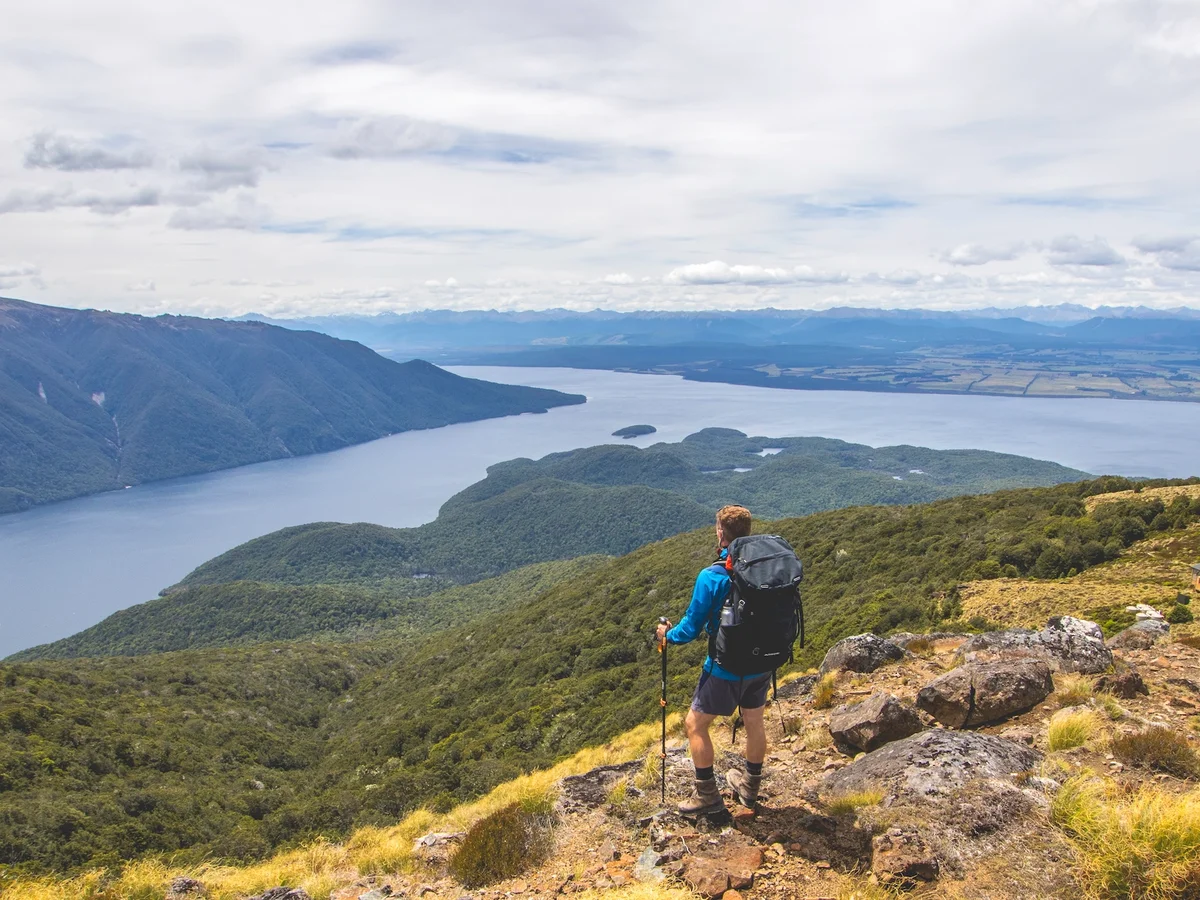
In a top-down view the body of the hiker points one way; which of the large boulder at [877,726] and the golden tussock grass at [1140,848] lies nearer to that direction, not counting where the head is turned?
the large boulder

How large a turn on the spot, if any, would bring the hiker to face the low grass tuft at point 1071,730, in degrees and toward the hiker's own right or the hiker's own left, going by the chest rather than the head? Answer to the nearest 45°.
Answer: approximately 135° to the hiker's own right

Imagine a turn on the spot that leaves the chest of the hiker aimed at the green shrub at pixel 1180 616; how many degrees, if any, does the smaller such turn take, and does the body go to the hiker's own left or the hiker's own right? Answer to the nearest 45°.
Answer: approximately 90° to the hiker's own right

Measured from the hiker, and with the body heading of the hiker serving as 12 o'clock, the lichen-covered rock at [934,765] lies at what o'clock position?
The lichen-covered rock is roughly at 4 o'clock from the hiker.

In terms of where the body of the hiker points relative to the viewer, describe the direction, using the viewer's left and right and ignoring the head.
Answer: facing away from the viewer and to the left of the viewer

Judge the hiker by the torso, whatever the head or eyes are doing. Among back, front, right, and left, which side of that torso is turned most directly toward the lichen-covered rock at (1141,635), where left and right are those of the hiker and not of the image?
right

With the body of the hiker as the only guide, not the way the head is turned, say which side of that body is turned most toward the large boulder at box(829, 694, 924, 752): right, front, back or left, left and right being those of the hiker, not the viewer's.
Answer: right

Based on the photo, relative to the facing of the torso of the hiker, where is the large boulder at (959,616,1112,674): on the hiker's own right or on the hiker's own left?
on the hiker's own right

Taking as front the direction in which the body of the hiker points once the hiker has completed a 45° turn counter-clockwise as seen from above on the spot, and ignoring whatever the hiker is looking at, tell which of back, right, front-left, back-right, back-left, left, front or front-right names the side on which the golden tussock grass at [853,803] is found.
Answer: back

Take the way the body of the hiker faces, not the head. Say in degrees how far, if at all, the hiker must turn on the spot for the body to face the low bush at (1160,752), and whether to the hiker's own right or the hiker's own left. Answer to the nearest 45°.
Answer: approximately 135° to the hiker's own right

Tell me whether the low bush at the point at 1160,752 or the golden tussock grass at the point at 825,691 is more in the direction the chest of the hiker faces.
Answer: the golden tussock grass

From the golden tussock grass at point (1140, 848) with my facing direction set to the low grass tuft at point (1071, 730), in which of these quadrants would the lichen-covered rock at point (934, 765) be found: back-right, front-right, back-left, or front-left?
front-left

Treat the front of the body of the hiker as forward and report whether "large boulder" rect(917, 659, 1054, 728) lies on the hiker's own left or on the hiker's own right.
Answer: on the hiker's own right
